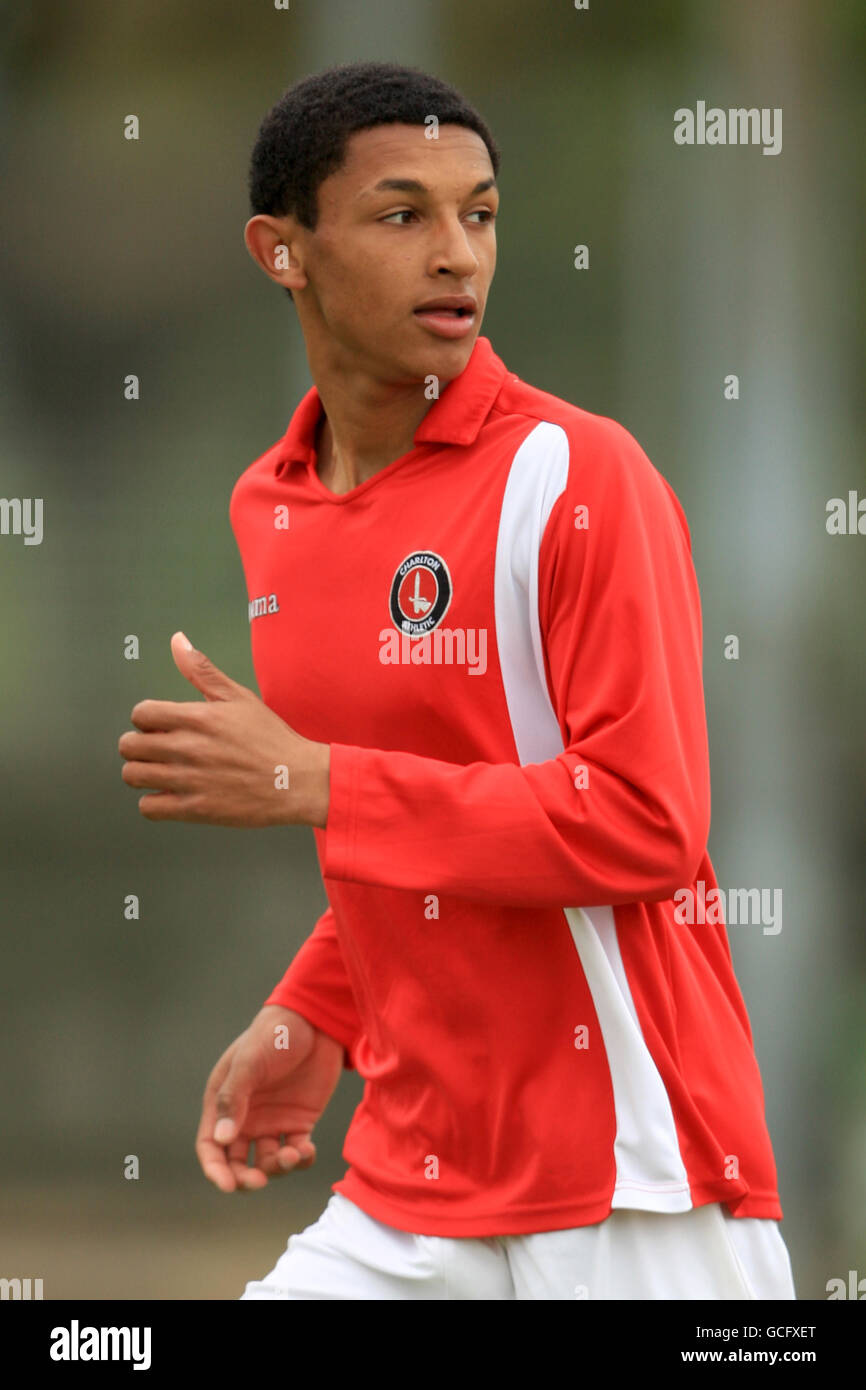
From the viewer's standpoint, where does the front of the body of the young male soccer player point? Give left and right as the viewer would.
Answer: facing the viewer and to the left of the viewer

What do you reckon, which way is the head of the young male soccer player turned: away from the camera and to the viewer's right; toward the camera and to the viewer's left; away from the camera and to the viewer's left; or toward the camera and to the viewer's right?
toward the camera and to the viewer's right
